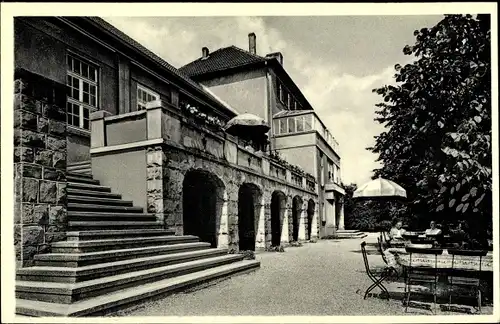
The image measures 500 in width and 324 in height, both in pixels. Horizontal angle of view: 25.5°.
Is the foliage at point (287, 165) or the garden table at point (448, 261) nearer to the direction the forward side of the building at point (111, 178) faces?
the garden table

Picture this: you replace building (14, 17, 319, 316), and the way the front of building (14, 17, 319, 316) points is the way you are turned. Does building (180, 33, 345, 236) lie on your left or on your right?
on your left

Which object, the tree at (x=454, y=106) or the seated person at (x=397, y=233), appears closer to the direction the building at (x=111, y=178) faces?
the tree

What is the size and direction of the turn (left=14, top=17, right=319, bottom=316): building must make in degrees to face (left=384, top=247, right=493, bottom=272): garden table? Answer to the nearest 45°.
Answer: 0° — it already faces it

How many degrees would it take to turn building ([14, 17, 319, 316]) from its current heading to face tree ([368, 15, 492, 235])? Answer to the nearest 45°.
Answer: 0° — it already faces it

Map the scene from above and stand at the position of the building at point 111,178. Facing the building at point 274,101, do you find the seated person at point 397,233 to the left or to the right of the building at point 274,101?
right

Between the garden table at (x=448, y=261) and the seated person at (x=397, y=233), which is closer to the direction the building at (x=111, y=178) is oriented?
the garden table

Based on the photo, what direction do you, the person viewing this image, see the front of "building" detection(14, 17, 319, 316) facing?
facing the viewer and to the right of the viewer

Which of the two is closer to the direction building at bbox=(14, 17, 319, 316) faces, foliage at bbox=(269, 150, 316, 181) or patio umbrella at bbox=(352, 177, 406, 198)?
the patio umbrella

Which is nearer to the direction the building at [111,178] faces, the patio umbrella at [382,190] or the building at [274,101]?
the patio umbrella
